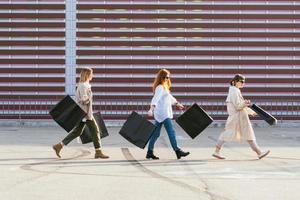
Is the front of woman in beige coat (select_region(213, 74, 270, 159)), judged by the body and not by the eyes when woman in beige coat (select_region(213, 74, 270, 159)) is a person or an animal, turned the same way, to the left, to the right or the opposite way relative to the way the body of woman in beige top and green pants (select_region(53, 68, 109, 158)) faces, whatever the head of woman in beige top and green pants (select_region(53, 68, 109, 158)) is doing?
the same way

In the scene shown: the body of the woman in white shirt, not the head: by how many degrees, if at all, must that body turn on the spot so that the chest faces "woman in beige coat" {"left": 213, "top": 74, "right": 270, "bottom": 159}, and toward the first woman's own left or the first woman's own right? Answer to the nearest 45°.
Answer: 0° — they already face them

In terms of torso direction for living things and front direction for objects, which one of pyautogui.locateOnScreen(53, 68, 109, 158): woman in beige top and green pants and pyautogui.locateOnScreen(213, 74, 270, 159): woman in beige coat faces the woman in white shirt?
pyautogui.locateOnScreen(53, 68, 109, 158): woman in beige top and green pants

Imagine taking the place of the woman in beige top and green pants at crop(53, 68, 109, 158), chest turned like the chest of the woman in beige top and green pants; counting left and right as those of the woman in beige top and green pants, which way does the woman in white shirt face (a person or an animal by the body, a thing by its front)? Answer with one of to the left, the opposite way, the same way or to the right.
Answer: the same way

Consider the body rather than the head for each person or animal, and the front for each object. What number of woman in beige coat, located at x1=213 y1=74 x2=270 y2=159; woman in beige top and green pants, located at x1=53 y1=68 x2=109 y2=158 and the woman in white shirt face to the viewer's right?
3

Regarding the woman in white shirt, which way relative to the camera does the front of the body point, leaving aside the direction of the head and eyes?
to the viewer's right

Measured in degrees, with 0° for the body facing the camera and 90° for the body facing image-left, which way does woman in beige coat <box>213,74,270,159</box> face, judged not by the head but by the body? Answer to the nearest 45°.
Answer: approximately 270°

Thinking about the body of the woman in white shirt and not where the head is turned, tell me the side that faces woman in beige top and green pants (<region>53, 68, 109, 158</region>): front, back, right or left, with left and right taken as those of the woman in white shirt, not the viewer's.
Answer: back

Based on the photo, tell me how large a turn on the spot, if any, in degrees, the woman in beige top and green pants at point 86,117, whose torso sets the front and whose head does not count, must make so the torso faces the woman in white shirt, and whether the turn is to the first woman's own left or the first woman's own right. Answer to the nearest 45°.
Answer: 0° — they already face them

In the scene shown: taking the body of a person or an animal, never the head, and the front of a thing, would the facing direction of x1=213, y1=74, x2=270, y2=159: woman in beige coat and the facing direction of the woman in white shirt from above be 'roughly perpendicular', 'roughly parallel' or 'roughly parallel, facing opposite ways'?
roughly parallel

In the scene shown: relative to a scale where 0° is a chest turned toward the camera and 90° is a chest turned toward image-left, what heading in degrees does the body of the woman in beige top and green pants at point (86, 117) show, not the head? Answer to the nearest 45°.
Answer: approximately 270°
